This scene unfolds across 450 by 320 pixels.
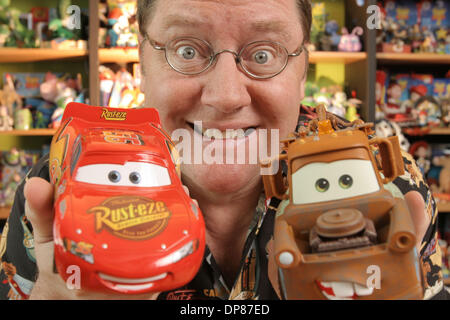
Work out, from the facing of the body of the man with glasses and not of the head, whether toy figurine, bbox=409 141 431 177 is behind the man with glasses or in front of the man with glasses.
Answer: behind

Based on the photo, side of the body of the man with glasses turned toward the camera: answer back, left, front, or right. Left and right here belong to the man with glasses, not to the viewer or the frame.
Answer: front

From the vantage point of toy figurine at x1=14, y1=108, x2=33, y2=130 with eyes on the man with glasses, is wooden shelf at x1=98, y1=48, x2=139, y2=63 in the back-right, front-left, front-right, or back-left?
front-left

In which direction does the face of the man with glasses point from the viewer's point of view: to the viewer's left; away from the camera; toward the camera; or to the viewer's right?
toward the camera

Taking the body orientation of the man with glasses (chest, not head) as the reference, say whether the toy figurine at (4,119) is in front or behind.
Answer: behind

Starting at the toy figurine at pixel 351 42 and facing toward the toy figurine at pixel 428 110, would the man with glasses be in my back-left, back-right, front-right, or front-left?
back-right

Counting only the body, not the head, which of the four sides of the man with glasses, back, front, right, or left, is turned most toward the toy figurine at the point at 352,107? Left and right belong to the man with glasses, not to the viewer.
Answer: back

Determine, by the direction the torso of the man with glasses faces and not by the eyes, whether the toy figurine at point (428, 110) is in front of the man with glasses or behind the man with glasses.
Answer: behind

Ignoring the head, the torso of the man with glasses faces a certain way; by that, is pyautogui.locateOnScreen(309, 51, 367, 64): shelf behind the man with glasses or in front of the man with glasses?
behind
